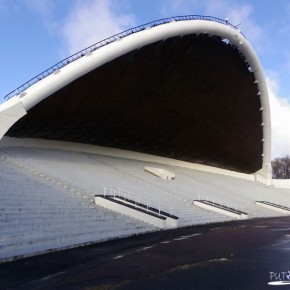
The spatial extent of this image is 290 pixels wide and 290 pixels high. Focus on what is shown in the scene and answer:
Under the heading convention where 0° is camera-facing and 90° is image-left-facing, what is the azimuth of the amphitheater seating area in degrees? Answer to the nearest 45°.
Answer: approximately 315°
